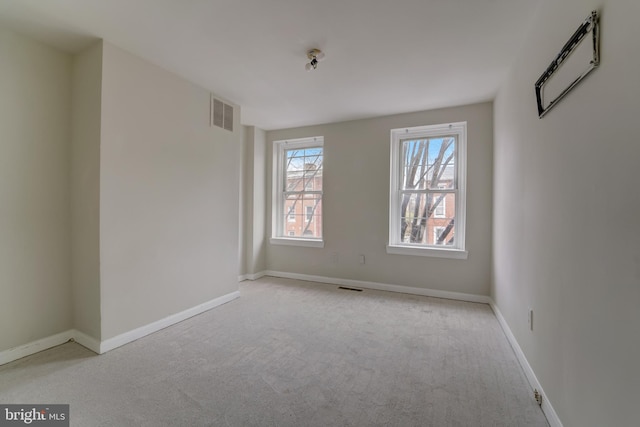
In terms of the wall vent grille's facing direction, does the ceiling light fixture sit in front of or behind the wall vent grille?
in front

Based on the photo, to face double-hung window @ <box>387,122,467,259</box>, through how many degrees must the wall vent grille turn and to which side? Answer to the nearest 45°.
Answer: approximately 45° to its left

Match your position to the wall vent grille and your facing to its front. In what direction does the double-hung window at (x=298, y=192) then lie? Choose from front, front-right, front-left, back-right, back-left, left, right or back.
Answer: left

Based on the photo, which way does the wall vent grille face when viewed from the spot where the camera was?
facing the viewer and to the right of the viewer

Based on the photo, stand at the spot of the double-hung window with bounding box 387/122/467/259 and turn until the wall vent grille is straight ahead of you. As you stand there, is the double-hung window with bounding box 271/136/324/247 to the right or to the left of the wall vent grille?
right
